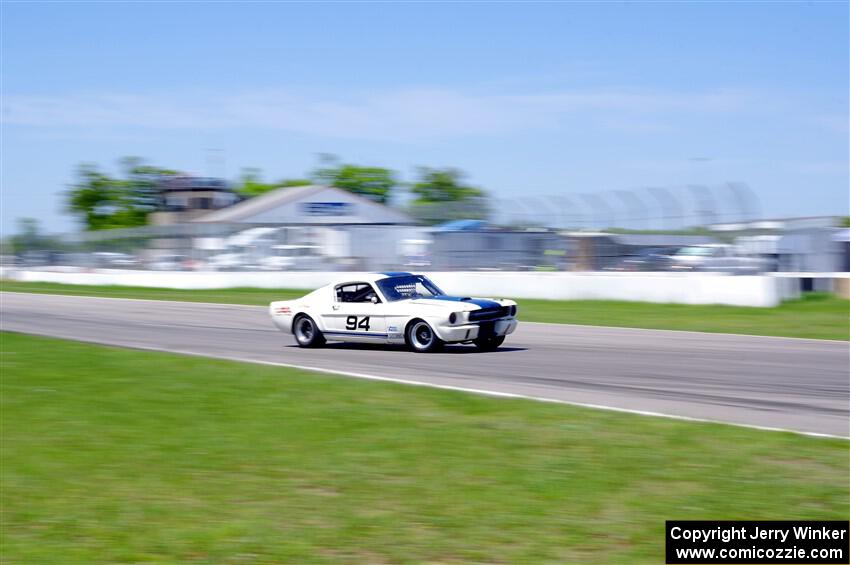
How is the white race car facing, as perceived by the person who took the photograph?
facing the viewer and to the right of the viewer

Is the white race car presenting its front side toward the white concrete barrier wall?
no
